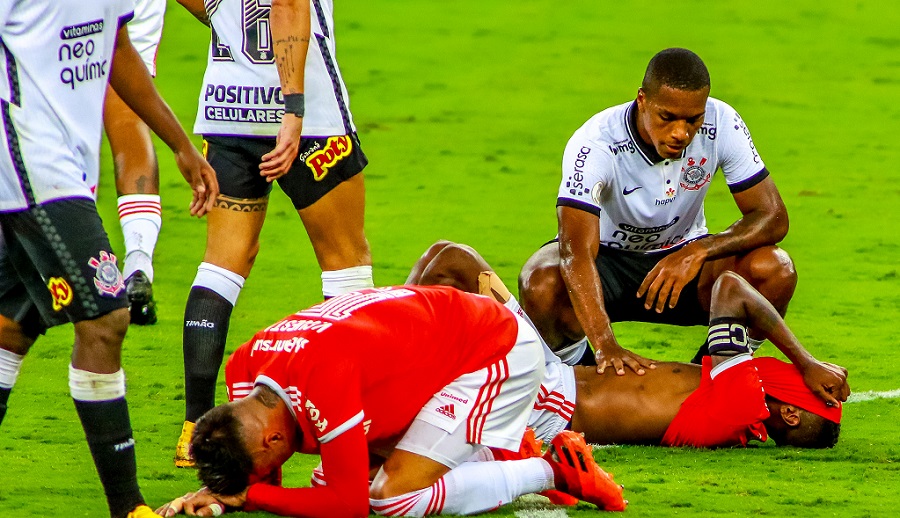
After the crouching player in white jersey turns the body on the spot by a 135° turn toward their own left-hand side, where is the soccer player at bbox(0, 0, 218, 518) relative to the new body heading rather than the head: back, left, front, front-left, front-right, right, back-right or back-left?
back

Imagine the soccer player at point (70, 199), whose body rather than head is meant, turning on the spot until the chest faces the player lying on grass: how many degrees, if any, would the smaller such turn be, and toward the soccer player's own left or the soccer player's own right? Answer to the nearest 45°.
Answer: approximately 45° to the soccer player's own left

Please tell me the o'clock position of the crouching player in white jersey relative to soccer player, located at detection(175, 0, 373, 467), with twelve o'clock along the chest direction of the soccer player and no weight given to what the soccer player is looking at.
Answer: The crouching player in white jersey is roughly at 1 o'clock from the soccer player.

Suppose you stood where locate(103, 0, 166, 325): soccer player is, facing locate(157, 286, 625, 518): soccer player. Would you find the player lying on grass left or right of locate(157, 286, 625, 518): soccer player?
left

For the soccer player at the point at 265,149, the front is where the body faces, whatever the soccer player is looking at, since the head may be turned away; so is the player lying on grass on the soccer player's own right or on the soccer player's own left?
on the soccer player's own right

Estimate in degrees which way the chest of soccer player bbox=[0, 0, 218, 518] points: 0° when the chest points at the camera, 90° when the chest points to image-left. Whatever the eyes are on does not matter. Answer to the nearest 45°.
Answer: approximately 315°
